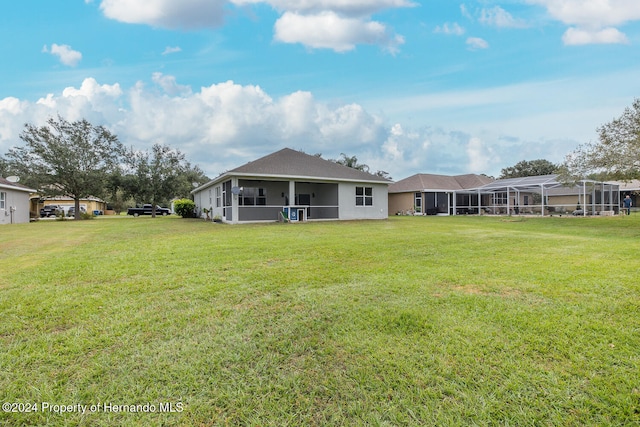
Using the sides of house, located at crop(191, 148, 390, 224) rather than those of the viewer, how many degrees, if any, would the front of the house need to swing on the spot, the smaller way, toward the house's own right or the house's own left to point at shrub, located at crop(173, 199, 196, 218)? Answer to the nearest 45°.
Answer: approximately 45° to the house's own left

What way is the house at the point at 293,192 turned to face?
away from the camera
